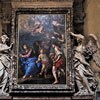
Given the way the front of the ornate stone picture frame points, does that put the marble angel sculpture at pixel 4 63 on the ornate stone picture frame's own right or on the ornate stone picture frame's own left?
on the ornate stone picture frame's own right

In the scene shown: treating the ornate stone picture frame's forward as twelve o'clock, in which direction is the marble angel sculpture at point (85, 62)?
The marble angel sculpture is roughly at 9 o'clock from the ornate stone picture frame.

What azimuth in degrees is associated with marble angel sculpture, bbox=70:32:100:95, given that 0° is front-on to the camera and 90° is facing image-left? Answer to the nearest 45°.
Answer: approximately 45°

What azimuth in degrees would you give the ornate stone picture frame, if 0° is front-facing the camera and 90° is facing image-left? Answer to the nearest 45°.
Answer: approximately 0°
